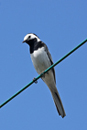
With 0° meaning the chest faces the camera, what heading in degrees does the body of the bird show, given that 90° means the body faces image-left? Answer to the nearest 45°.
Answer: approximately 45°
